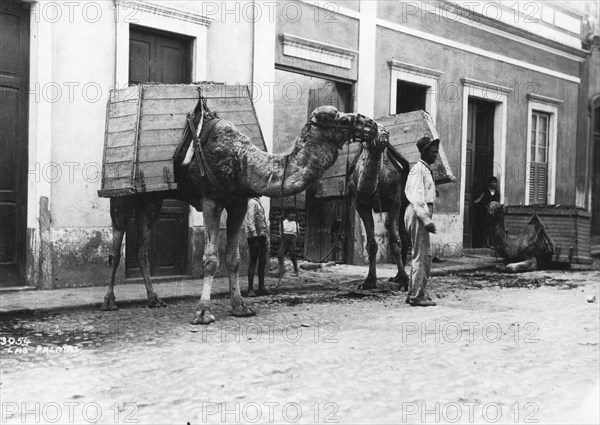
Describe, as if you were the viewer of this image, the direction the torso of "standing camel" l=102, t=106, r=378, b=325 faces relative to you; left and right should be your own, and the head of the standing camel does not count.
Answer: facing the viewer and to the right of the viewer

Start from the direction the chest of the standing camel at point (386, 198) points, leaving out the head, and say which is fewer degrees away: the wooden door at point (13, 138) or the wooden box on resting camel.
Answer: the wooden door

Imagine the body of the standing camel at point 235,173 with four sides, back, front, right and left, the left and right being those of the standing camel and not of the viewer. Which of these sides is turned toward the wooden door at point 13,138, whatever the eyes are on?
back

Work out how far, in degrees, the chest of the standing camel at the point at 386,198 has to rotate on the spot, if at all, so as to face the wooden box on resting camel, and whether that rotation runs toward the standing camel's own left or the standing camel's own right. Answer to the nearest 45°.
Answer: approximately 135° to the standing camel's own left

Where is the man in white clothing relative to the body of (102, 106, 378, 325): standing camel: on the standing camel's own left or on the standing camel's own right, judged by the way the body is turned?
on the standing camel's own left

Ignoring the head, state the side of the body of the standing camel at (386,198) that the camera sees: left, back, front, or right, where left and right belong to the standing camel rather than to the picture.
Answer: front

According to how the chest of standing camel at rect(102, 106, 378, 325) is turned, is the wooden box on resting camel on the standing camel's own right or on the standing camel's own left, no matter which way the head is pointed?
on the standing camel's own left

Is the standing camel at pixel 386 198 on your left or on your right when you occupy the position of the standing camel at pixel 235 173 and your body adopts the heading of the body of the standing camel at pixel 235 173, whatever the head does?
on your left
